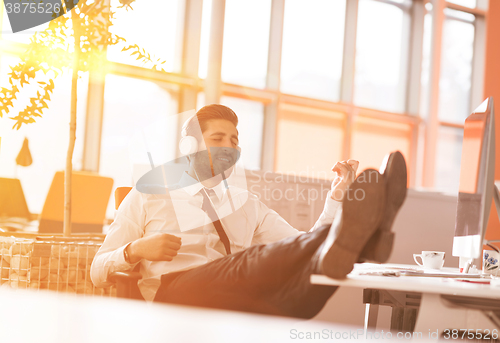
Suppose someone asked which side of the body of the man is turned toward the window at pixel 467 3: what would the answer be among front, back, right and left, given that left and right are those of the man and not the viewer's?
left

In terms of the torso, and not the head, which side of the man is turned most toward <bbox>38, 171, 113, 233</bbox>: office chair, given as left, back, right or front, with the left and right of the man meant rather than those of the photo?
back

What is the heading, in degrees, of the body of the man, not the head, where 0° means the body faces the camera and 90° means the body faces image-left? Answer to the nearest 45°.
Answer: approximately 315°
